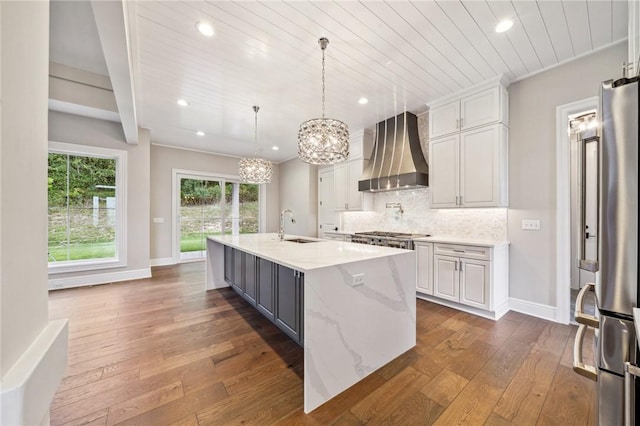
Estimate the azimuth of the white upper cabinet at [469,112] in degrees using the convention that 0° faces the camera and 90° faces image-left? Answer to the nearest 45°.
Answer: approximately 45°

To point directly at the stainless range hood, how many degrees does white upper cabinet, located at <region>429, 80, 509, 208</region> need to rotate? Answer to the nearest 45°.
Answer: approximately 45° to its right

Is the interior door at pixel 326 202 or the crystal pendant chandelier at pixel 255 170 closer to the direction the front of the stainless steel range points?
the crystal pendant chandelier

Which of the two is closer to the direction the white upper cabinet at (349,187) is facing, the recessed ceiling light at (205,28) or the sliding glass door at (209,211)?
the recessed ceiling light

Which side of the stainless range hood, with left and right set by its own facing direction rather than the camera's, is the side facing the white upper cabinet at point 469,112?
left

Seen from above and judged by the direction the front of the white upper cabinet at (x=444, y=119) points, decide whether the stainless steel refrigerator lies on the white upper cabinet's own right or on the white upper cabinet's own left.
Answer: on the white upper cabinet's own left

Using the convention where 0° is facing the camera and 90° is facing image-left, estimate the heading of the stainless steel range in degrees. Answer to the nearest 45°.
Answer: approximately 45°
